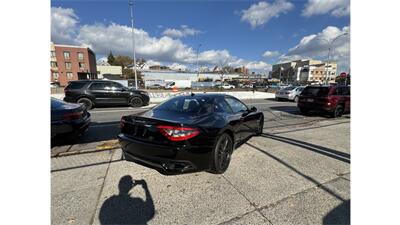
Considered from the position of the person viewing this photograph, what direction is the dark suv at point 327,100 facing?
facing away from the viewer and to the right of the viewer

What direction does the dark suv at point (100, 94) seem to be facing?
to the viewer's right

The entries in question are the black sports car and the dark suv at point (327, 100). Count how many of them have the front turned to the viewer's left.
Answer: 0

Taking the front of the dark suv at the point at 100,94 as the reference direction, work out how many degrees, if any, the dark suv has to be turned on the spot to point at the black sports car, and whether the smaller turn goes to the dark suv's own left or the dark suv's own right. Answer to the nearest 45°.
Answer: approximately 90° to the dark suv's own right

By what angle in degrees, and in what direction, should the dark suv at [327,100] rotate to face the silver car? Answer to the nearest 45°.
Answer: approximately 45° to its left

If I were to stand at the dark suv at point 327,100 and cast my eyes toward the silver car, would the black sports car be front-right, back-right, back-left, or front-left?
back-left

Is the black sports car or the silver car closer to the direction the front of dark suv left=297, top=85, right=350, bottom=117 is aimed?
the silver car

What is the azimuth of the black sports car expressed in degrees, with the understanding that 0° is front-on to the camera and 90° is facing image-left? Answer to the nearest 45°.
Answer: approximately 225°

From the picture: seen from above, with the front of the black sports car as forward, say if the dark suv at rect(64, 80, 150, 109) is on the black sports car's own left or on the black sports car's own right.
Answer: on the black sports car's own left
